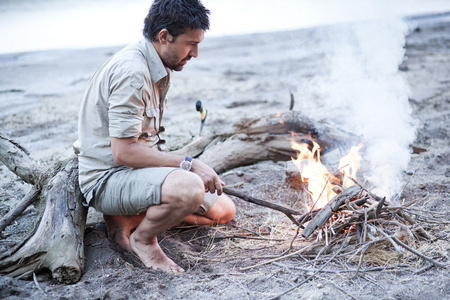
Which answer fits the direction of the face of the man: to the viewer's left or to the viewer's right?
to the viewer's right

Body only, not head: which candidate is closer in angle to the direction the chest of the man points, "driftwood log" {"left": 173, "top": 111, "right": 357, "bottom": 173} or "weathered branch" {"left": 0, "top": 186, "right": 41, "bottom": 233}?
the driftwood log

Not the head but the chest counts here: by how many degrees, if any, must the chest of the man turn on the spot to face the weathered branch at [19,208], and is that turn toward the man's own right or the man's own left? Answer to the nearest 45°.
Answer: approximately 180°

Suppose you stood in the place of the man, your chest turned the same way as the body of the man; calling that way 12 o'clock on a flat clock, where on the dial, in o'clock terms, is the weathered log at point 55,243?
The weathered log is roughly at 5 o'clock from the man.

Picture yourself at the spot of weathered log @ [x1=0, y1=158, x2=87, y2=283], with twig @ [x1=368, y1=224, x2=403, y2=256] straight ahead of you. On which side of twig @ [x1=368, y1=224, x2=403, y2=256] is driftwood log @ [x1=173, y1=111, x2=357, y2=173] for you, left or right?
left

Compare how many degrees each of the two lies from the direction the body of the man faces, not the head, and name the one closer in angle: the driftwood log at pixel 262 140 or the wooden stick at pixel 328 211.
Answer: the wooden stick

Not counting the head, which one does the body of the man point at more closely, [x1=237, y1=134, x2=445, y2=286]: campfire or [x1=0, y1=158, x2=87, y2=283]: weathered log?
the campfire

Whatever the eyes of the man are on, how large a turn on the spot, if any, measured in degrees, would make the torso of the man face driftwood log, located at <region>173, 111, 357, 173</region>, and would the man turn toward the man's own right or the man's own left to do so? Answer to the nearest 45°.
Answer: approximately 45° to the man's own left

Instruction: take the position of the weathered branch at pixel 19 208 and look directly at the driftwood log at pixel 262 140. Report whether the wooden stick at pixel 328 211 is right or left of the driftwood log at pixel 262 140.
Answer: right

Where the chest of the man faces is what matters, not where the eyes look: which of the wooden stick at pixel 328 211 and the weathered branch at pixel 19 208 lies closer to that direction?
the wooden stick

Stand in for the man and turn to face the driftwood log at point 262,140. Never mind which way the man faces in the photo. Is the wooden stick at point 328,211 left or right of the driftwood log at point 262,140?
right

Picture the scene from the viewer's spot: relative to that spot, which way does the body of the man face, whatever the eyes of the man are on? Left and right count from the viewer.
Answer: facing to the right of the viewer
